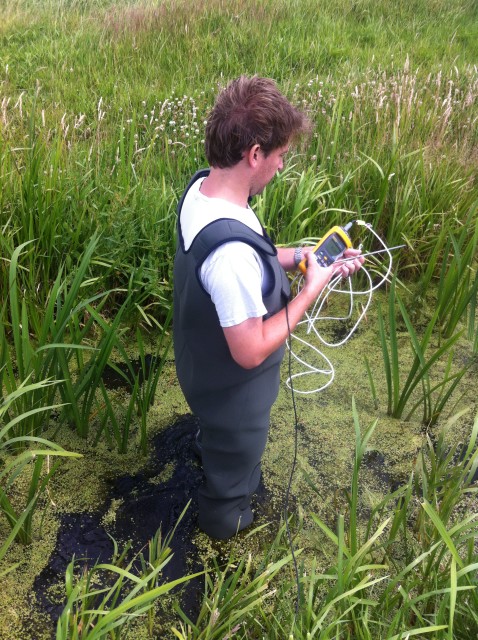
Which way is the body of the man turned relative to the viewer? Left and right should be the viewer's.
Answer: facing away from the viewer and to the right of the viewer

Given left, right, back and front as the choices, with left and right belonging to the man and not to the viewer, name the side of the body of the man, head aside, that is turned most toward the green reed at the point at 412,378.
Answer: front

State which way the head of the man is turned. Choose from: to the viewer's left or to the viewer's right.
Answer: to the viewer's right
